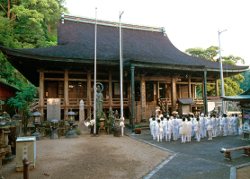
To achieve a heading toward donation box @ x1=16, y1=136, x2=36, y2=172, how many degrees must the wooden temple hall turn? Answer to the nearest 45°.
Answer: approximately 45° to its right

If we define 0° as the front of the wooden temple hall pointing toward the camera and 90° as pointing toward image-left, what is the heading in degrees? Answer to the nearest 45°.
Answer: approximately 315°

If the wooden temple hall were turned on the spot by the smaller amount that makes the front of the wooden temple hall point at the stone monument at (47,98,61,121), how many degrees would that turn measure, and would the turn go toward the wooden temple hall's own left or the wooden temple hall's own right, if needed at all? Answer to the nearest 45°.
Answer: approximately 90° to the wooden temple hall's own right

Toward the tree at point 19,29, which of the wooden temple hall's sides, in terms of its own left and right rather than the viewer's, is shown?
back

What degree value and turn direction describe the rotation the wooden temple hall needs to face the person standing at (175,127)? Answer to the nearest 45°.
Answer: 0° — it already faces them

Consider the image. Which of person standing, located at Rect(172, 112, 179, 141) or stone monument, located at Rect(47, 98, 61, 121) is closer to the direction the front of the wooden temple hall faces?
the person standing

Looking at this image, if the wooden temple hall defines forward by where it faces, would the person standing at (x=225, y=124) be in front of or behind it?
in front

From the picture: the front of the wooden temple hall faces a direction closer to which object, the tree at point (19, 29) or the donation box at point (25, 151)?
the donation box
